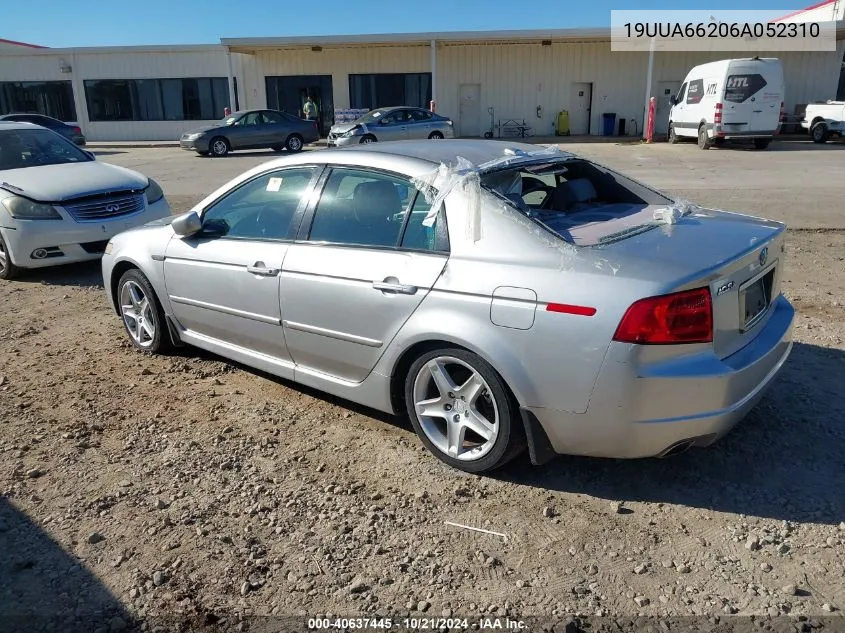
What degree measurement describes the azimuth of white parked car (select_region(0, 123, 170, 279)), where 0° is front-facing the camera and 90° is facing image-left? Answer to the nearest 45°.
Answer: approximately 315°

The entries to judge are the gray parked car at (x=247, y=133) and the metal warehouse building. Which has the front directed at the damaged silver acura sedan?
the metal warehouse building

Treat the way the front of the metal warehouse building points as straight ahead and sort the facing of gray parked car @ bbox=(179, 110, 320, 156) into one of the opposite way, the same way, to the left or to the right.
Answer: to the right

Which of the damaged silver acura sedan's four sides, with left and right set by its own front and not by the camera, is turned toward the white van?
right

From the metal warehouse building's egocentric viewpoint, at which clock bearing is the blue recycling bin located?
The blue recycling bin is roughly at 9 o'clock from the metal warehouse building.

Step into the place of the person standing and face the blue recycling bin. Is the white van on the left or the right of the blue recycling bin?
right

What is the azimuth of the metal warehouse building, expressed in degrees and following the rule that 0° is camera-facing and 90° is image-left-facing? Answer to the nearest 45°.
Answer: approximately 0°

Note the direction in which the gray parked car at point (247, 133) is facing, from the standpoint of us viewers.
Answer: facing to the left of the viewer

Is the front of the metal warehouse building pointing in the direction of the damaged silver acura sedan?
yes

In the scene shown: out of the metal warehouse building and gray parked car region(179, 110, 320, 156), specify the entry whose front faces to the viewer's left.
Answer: the gray parked car

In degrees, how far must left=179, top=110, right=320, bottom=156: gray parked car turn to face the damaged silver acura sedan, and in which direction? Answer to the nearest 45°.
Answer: approximately 90° to its left
